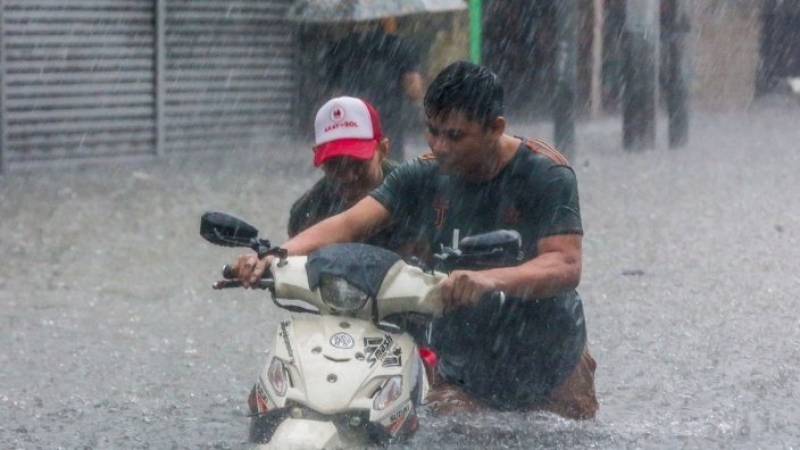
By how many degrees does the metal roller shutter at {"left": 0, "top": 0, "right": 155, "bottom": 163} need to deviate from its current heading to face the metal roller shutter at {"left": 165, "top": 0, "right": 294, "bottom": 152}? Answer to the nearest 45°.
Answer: approximately 135° to its left

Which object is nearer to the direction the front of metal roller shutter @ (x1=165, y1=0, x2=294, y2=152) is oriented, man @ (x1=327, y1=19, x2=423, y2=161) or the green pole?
the man

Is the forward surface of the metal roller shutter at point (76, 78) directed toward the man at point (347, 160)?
yes

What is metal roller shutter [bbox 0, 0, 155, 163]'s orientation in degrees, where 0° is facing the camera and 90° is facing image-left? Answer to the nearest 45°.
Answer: approximately 0°

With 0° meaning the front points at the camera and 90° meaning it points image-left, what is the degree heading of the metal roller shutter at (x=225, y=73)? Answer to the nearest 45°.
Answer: approximately 0°

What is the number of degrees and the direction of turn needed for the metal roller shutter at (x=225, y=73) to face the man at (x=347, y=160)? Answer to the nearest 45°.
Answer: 0° — it already faces them

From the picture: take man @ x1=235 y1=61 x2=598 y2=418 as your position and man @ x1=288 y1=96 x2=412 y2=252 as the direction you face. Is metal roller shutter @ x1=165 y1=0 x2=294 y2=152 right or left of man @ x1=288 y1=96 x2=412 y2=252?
right

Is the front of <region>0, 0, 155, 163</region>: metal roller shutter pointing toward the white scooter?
yes

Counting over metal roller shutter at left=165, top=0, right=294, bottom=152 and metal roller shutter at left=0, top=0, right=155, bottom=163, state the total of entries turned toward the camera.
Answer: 2

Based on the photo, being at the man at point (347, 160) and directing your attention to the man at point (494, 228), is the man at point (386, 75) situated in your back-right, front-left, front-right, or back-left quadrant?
back-left
